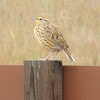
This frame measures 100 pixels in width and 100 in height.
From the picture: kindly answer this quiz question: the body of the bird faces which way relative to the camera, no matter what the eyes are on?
to the viewer's left
